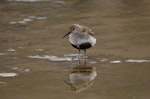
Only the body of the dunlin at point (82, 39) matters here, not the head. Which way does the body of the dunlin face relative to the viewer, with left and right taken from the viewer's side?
facing the viewer and to the left of the viewer
